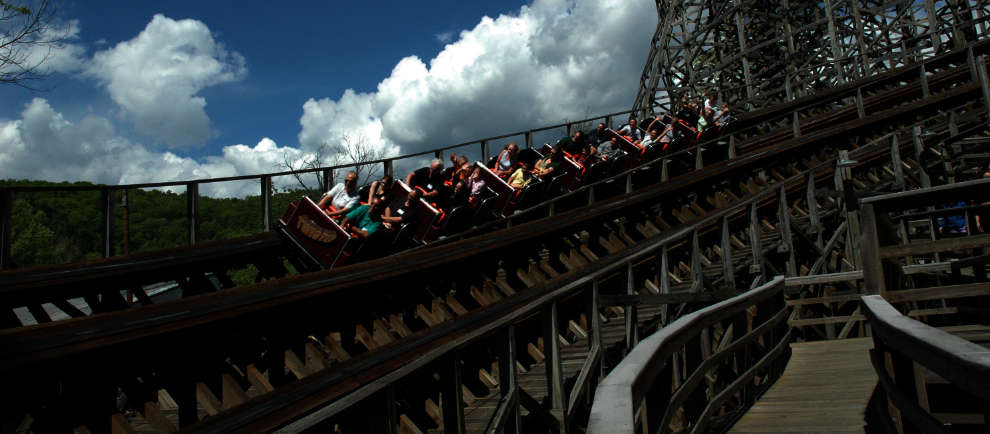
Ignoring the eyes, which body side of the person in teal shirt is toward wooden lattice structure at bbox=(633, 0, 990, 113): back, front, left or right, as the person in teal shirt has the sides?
back

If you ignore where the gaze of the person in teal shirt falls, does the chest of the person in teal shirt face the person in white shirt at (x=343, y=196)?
no

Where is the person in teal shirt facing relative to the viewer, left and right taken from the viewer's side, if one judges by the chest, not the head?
facing the viewer and to the left of the viewer

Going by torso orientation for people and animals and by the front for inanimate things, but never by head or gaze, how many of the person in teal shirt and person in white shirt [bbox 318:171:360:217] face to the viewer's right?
0

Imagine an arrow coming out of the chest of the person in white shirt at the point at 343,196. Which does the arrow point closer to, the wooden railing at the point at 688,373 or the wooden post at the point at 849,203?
the wooden railing

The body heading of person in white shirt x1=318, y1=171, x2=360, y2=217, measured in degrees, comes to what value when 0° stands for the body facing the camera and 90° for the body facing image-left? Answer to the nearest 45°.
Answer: approximately 45°

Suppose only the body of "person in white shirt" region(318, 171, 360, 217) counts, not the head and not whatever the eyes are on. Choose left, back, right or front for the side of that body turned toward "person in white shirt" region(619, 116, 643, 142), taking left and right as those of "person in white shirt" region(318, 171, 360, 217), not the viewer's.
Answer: back

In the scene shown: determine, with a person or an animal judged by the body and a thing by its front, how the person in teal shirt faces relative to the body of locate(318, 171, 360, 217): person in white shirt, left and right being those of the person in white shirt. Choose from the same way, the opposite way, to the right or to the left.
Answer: the same way

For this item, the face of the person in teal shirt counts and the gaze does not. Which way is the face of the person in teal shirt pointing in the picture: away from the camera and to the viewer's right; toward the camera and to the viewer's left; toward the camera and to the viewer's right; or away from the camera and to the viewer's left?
toward the camera and to the viewer's left

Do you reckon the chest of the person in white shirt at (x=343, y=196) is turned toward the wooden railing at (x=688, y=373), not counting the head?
no

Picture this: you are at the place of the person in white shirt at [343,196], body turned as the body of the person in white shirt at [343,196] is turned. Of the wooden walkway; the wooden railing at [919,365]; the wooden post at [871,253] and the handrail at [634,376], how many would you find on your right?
0
